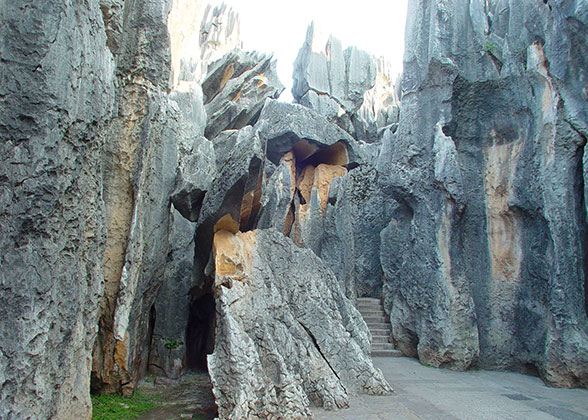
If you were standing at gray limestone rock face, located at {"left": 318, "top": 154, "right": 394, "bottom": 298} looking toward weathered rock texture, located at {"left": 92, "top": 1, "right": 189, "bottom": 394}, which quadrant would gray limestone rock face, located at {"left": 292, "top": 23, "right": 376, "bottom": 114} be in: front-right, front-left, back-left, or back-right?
back-right

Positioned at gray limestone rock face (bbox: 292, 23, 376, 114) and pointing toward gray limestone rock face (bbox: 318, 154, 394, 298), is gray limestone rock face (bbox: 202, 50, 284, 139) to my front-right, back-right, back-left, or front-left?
front-right

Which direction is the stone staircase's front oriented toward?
toward the camera

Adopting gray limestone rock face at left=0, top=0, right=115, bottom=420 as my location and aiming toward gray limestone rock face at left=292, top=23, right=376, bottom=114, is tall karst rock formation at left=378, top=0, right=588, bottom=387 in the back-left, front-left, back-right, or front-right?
front-right

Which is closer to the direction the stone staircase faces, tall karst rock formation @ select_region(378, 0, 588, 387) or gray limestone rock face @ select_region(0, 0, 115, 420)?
the gray limestone rock face

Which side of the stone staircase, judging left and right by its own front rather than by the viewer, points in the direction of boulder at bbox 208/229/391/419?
front

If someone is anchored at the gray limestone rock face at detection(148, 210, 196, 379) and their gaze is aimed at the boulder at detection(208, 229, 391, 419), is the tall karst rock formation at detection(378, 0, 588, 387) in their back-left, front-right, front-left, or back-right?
front-left

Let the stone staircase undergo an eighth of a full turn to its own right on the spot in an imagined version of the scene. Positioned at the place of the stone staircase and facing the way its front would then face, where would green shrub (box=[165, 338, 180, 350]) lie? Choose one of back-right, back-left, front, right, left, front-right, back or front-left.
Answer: front

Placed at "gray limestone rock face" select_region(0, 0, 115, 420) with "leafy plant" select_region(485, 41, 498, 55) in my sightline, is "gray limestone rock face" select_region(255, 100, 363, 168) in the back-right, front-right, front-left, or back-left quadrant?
front-left

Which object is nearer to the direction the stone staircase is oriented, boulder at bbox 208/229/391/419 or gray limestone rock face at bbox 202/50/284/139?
the boulder

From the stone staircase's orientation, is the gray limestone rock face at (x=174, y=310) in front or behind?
in front

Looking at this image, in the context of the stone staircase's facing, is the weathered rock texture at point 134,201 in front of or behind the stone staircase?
in front
